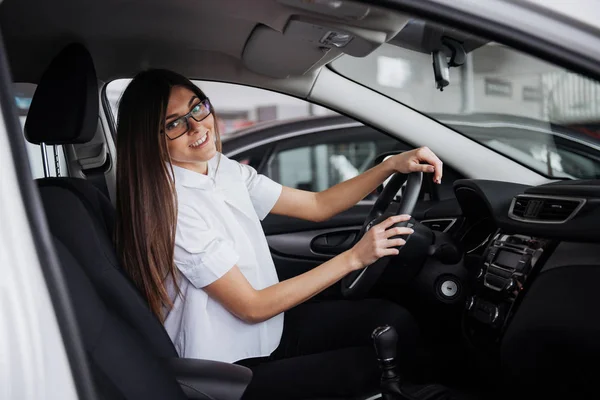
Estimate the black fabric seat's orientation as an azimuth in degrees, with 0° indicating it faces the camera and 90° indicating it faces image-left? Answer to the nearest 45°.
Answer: approximately 270°

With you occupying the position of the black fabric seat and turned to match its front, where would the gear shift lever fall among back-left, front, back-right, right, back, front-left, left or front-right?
front
